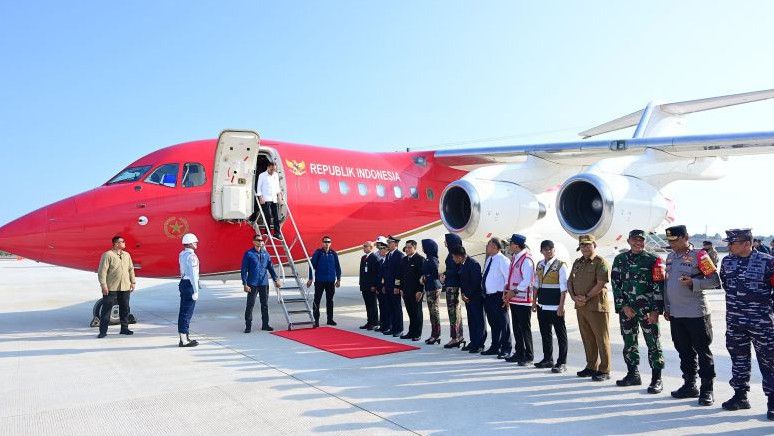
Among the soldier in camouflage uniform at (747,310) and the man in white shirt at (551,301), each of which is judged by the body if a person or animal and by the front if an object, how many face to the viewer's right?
0

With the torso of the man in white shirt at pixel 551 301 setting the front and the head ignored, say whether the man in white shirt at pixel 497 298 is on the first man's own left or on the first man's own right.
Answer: on the first man's own right

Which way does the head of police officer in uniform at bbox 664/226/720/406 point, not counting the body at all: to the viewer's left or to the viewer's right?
to the viewer's left

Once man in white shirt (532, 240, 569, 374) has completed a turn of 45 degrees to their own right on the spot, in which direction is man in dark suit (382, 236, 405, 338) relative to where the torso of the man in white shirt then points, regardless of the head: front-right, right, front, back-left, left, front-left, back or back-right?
front-right

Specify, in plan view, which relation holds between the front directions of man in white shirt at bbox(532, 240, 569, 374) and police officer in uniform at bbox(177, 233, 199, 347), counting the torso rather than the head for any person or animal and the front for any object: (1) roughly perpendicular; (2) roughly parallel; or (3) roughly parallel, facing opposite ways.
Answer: roughly parallel, facing opposite ways

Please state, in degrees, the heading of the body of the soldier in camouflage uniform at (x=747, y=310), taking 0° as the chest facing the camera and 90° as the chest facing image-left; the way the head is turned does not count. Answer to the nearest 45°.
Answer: approximately 45°

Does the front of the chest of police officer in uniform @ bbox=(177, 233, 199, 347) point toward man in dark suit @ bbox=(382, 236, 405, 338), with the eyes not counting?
yes

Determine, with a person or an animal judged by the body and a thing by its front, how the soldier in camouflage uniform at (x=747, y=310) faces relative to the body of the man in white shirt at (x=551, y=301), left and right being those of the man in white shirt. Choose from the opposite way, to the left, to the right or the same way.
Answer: the same way

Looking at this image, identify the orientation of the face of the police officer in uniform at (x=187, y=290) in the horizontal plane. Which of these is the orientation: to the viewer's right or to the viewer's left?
to the viewer's right

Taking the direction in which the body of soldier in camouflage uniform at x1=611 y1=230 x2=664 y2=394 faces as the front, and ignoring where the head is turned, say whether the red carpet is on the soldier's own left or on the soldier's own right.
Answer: on the soldier's own right

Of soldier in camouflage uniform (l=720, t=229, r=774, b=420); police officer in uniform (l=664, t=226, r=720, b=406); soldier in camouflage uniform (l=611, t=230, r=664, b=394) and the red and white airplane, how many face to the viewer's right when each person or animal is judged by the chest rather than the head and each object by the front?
0

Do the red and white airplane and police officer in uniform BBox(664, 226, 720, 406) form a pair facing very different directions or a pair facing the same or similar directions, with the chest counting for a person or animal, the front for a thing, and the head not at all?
same or similar directions

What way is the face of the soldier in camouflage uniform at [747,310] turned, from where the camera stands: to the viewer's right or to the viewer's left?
to the viewer's left

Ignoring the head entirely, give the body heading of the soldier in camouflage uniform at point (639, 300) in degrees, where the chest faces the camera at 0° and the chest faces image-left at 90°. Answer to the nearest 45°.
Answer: approximately 45°

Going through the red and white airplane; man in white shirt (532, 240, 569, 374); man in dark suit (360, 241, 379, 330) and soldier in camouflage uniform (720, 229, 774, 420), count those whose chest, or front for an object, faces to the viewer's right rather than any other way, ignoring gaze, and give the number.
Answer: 0

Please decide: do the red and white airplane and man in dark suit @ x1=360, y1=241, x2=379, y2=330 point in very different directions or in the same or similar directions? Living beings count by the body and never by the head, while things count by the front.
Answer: same or similar directions

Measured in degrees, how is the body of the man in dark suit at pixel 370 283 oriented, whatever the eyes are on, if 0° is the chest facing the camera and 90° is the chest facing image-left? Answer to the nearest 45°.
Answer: approximately 45°
